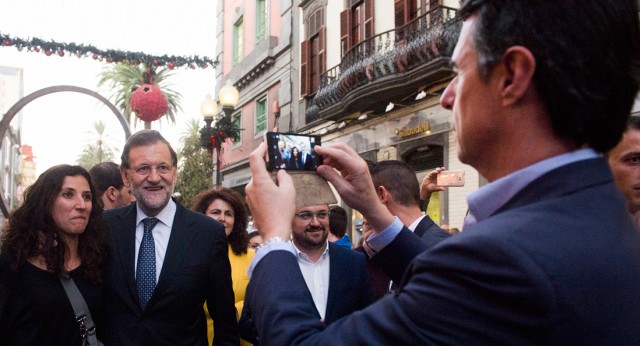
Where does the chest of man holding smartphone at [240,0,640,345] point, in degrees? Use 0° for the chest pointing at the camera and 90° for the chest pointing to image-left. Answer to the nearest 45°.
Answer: approximately 135°

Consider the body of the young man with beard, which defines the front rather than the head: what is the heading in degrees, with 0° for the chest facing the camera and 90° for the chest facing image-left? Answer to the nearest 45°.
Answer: approximately 0°

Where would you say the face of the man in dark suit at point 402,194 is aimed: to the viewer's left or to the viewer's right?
to the viewer's left

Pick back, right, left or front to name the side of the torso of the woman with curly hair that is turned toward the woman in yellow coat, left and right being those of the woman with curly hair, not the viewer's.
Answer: left

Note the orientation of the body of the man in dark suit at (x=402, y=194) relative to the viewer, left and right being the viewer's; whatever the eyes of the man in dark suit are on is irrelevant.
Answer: facing away from the viewer and to the left of the viewer

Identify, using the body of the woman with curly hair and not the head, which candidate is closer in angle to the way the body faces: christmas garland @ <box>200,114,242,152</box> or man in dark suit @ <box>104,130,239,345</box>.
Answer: the man in dark suit
